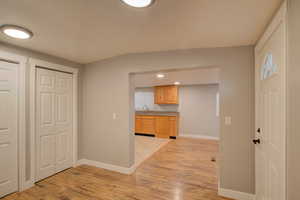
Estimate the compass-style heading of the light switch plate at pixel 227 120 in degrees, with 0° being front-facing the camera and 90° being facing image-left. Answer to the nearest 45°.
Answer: approximately 0°

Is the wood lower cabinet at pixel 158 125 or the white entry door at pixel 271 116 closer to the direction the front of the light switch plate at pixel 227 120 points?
the white entry door

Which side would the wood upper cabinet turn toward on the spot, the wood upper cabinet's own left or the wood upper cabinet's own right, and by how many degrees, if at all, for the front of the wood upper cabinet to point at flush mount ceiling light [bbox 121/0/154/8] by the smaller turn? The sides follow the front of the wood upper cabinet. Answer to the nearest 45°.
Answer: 0° — it already faces it

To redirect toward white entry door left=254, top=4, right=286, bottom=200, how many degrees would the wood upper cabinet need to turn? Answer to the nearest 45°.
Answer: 0° — it already faces it

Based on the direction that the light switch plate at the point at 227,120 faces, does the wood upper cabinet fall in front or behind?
behind

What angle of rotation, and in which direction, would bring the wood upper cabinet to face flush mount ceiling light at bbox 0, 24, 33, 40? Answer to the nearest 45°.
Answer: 0° — it already faces it

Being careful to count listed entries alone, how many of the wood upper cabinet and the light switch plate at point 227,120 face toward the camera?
2

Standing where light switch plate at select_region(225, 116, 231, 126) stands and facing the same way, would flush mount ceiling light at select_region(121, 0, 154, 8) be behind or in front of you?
in front

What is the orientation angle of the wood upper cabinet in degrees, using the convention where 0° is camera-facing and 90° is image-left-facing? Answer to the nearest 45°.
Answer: approximately 0°

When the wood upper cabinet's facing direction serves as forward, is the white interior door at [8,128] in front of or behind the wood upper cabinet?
in front
